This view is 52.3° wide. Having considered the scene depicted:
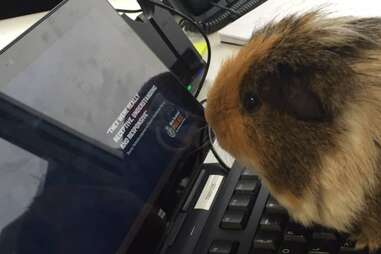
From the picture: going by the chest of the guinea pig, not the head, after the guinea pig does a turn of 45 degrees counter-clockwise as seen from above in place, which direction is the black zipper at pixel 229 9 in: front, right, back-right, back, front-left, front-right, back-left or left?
back-right

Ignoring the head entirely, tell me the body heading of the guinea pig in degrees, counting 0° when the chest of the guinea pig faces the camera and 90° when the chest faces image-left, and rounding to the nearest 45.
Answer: approximately 90°

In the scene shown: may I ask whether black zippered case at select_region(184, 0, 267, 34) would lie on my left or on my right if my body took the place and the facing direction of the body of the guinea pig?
on my right

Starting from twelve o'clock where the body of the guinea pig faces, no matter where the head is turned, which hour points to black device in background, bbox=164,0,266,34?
The black device in background is roughly at 3 o'clock from the guinea pig.
